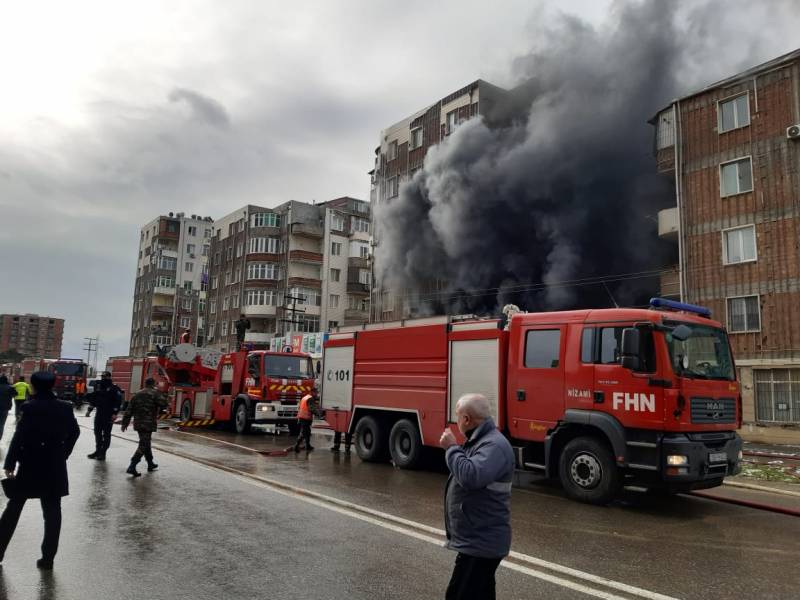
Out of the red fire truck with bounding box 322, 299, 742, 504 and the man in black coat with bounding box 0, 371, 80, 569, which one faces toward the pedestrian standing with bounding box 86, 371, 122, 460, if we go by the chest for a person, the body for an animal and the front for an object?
the man in black coat

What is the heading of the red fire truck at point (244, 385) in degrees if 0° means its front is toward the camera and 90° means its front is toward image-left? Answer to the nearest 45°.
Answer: approximately 315°

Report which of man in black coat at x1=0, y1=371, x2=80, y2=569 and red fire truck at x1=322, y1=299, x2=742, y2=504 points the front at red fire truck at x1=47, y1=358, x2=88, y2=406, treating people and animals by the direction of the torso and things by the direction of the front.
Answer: the man in black coat

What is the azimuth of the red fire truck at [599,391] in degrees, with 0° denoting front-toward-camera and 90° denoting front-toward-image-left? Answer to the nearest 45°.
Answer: approximately 315°

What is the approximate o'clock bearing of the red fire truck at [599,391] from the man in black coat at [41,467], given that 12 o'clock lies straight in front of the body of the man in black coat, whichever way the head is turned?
The red fire truck is roughly at 3 o'clock from the man in black coat.

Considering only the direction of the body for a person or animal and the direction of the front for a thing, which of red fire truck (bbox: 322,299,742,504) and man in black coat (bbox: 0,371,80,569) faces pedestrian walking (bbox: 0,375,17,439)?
the man in black coat

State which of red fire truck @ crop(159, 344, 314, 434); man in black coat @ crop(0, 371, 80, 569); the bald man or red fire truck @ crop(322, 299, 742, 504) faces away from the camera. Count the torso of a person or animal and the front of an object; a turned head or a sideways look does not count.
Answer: the man in black coat

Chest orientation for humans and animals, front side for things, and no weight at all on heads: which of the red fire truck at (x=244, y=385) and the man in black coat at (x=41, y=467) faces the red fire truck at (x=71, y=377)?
the man in black coat

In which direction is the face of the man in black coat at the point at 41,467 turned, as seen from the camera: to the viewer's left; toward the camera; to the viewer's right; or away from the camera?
away from the camera

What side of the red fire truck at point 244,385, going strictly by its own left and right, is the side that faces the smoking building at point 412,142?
left

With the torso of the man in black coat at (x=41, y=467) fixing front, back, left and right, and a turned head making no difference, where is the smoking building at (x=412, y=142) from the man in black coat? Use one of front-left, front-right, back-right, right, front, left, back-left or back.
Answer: front-right

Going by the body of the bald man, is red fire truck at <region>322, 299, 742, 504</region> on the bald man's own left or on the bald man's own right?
on the bald man's own right

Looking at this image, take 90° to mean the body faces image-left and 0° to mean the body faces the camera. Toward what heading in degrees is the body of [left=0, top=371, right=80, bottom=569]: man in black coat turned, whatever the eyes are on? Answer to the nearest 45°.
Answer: approximately 180°

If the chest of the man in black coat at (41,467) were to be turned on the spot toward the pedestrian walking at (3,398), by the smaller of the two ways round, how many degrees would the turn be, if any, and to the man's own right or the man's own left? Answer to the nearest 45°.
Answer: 0° — they already face them
